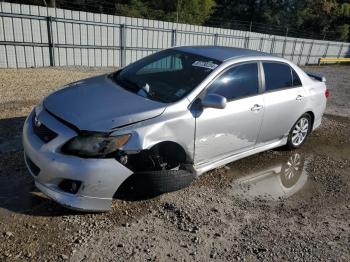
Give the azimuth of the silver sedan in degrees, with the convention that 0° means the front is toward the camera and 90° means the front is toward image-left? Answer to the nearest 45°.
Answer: approximately 45°
